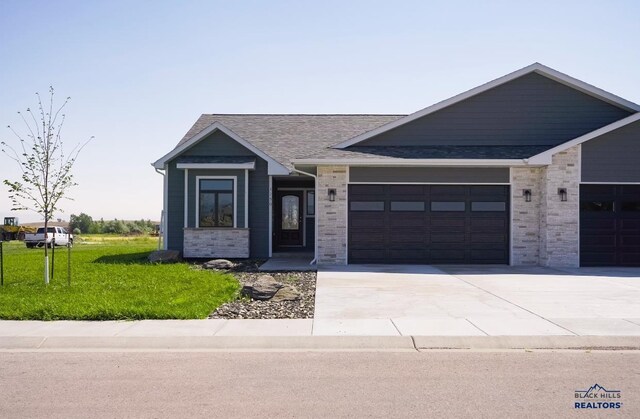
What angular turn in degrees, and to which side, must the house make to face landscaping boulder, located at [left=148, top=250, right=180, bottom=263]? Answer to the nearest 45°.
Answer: approximately 90° to its right

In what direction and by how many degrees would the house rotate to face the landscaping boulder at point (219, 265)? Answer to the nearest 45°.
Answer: approximately 90° to its right

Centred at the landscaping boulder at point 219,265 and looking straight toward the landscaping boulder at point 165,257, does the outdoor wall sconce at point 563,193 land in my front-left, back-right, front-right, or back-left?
back-right

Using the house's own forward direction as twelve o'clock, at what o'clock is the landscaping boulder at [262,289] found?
The landscaping boulder is roughly at 1 o'clock from the house.

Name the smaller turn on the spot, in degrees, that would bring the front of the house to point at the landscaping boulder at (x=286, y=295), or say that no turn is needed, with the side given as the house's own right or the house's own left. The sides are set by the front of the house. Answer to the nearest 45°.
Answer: approximately 45° to the house's own right

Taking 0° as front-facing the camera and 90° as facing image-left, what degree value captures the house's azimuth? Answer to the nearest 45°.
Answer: approximately 0°

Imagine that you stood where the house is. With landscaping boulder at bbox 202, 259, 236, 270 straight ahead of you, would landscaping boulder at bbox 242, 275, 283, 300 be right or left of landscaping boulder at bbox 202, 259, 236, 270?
left
